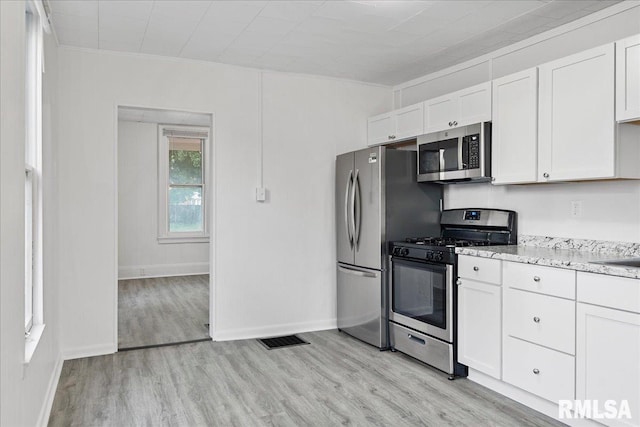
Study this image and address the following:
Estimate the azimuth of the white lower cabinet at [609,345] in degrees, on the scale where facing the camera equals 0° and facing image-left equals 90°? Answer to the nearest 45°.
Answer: approximately 45°

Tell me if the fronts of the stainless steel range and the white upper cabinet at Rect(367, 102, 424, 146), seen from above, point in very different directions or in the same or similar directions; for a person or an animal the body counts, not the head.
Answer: same or similar directions

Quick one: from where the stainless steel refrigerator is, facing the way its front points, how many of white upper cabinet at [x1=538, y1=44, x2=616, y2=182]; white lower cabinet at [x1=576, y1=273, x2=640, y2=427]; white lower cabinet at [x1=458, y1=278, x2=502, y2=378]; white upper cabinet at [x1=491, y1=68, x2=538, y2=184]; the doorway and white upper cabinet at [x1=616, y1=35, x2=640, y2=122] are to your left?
5

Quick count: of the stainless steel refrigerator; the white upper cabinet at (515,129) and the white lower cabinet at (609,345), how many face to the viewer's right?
0

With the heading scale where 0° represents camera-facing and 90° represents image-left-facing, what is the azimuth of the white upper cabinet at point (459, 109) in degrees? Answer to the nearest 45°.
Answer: approximately 45°

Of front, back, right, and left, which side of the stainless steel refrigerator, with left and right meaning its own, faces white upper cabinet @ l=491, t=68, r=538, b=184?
left

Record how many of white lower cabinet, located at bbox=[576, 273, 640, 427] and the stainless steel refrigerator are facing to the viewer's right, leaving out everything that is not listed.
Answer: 0

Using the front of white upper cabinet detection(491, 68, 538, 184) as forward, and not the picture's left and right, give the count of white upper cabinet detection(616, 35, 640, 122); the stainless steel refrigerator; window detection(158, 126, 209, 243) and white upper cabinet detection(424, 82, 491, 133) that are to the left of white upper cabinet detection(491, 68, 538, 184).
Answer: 1

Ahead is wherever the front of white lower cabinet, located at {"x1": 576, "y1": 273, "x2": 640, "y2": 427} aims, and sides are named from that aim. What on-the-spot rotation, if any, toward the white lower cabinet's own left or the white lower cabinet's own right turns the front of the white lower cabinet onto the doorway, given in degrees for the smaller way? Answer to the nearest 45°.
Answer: approximately 45° to the white lower cabinet's own right

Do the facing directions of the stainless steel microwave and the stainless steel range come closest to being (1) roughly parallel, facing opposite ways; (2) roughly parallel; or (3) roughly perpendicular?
roughly parallel

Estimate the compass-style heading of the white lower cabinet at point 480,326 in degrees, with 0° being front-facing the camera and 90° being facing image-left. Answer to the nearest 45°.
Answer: approximately 45°

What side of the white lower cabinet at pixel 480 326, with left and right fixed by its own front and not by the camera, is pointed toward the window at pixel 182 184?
right

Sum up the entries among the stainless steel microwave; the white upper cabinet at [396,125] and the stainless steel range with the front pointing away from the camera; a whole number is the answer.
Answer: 0

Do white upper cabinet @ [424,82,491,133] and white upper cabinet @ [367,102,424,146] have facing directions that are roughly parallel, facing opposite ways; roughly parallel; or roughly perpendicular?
roughly parallel
